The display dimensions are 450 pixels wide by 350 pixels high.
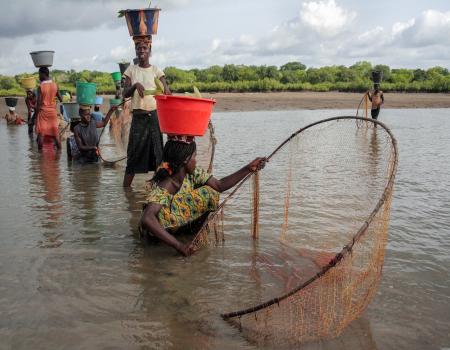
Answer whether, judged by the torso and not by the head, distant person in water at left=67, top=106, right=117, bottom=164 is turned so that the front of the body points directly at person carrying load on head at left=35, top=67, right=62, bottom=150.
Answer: no

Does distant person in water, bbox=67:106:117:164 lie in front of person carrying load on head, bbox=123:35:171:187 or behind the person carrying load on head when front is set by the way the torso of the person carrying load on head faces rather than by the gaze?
behind

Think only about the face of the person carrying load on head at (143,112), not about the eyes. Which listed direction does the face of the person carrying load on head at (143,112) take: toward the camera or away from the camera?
toward the camera

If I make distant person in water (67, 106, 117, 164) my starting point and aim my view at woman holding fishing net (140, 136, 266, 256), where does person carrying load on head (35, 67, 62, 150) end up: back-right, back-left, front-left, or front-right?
back-right

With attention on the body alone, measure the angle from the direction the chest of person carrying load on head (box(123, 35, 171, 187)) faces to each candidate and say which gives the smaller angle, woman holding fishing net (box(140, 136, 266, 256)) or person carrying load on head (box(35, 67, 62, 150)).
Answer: the woman holding fishing net

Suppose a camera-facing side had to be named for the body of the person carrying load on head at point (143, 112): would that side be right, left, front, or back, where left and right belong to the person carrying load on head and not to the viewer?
front

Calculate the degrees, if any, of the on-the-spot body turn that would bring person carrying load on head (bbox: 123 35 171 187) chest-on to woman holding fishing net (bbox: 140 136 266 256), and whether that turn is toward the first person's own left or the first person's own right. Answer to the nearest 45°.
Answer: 0° — they already face them

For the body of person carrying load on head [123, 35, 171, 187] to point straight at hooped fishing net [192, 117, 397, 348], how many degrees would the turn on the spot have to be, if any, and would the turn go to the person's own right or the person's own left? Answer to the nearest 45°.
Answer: approximately 45° to the person's own left

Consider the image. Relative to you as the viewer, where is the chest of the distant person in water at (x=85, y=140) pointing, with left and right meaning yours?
facing the viewer and to the right of the viewer

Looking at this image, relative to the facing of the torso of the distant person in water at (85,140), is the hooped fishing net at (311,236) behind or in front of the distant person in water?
in front

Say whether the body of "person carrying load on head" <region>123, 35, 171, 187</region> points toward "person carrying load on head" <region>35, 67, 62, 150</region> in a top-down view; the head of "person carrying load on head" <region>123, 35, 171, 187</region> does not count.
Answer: no

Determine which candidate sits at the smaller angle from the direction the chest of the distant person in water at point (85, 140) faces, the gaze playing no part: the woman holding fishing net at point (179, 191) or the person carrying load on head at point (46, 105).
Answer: the woman holding fishing net

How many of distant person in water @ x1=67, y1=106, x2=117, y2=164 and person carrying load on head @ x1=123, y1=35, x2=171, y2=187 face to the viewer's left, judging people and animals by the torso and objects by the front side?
0

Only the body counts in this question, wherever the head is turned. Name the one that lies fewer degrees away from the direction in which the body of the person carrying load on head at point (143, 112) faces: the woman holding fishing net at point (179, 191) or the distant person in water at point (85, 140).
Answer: the woman holding fishing net

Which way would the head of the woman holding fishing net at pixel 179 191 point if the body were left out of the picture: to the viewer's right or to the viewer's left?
to the viewer's right

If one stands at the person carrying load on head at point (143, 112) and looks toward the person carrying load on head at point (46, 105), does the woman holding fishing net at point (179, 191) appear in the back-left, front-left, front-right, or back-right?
back-left
